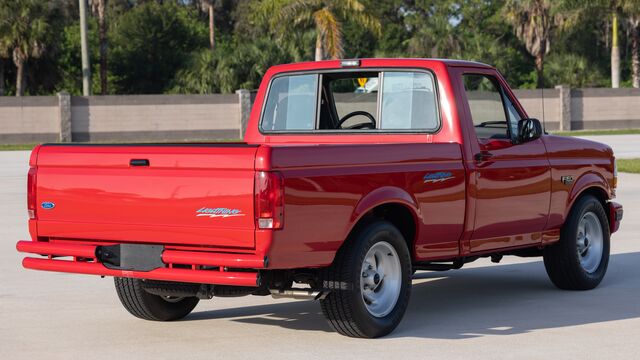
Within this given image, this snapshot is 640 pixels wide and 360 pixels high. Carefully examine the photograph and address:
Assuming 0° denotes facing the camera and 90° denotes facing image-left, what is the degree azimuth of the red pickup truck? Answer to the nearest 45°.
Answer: approximately 225°
